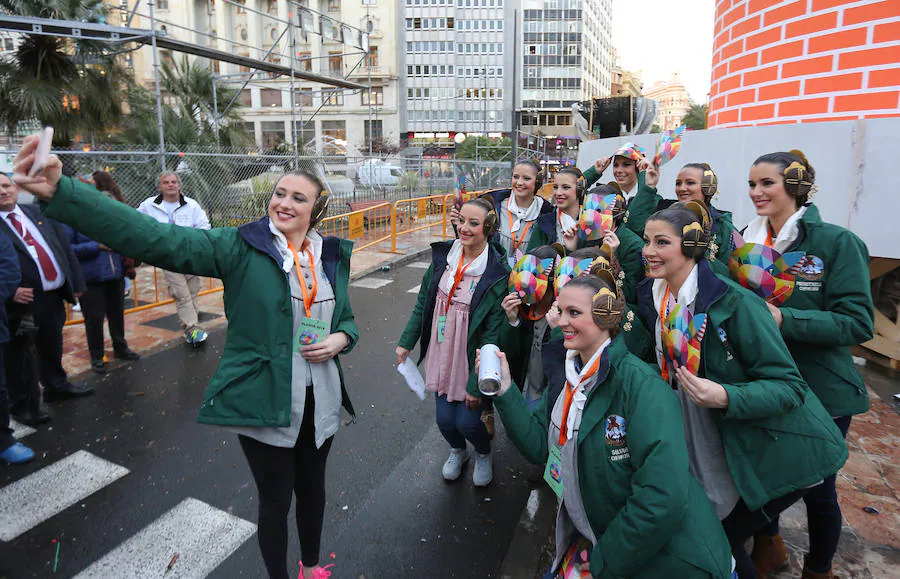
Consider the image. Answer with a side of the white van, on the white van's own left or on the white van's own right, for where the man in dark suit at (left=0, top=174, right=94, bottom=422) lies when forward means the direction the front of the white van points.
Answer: on the white van's own right

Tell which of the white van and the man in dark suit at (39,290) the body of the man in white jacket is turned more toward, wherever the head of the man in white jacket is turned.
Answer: the man in dark suit

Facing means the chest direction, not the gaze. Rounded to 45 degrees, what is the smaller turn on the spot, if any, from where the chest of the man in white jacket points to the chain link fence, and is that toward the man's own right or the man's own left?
approximately 180°
